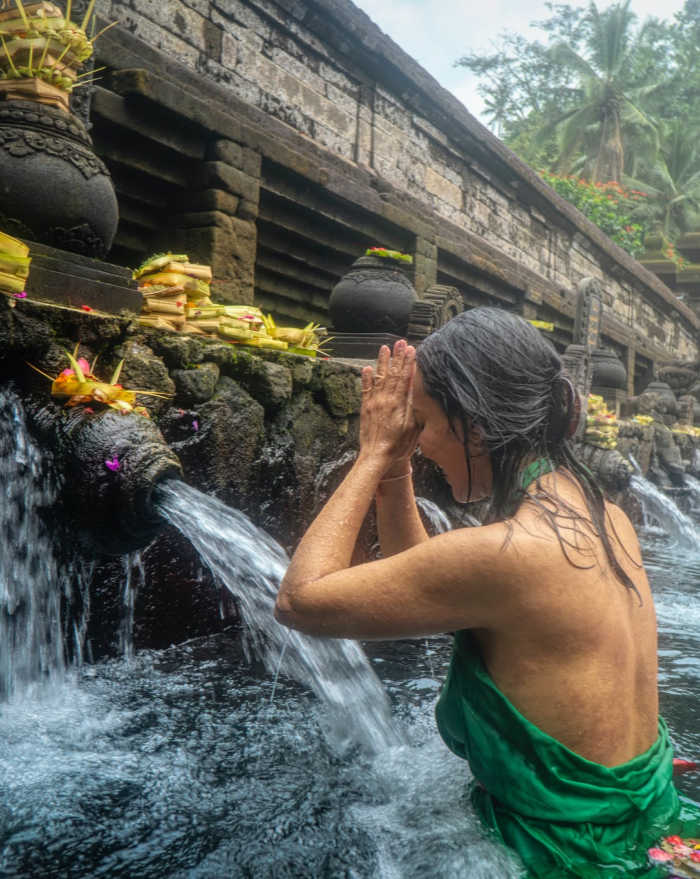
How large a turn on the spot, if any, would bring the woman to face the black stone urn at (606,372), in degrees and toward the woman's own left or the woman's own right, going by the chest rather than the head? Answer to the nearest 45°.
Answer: approximately 45° to the woman's own right

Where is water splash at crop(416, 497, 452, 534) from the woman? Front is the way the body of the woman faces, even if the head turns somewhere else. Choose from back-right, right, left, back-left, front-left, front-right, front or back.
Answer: front-right

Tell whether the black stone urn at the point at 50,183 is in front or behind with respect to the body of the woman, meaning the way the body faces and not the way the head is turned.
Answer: in front

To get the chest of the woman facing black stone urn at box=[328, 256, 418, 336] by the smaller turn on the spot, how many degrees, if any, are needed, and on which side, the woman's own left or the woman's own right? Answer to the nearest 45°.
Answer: approximately 45° to the woman's own right

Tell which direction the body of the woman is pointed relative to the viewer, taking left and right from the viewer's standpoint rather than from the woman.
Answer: facing away from the viewer and to the left of the viewer

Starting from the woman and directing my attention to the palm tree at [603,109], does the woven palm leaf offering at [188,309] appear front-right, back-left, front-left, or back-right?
front-left

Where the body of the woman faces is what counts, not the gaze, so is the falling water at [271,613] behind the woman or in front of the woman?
in front

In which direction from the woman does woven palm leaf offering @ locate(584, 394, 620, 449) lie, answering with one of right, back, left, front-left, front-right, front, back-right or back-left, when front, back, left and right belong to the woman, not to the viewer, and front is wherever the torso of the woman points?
front-right

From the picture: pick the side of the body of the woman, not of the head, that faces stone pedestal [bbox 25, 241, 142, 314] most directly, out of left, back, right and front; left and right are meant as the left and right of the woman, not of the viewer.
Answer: front

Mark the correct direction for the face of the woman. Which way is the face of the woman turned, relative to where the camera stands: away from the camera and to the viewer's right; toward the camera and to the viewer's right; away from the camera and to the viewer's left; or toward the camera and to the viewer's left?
away from the camera and to the viewer's left
